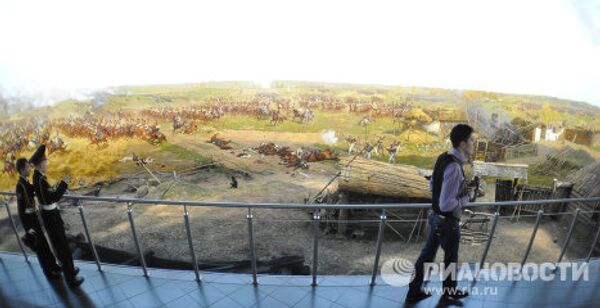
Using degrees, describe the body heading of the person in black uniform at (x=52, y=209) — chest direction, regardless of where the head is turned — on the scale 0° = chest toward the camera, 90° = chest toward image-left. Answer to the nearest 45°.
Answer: approximately 270°
